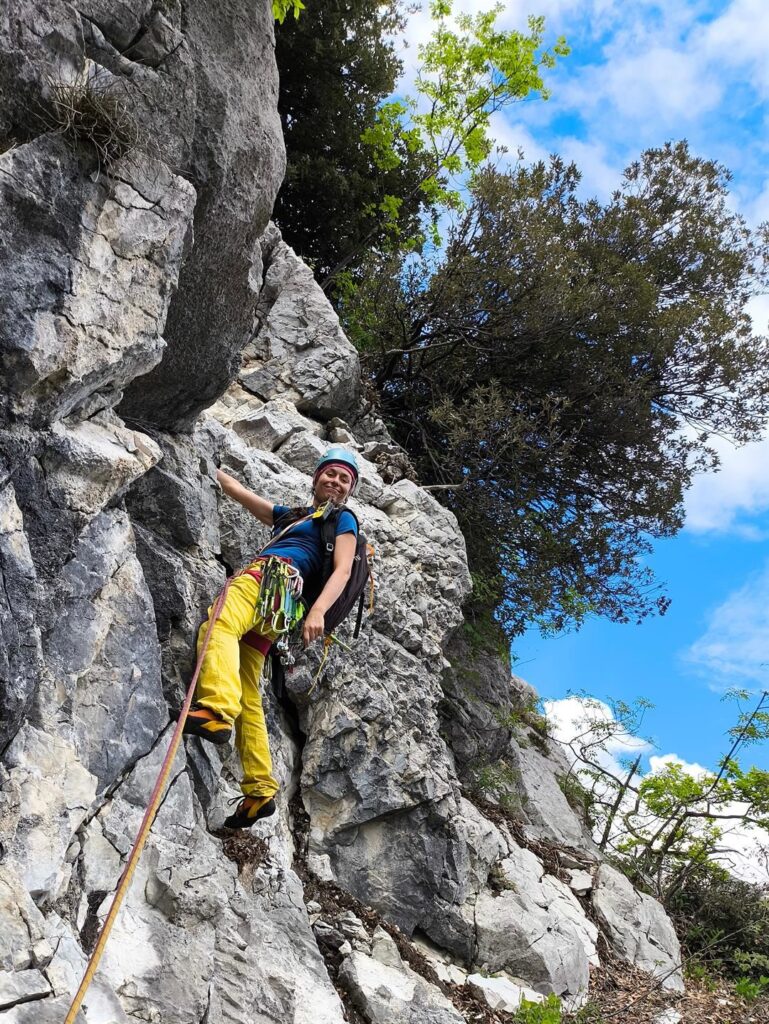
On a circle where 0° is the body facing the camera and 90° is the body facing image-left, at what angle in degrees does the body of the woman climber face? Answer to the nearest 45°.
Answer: approximately 45°
